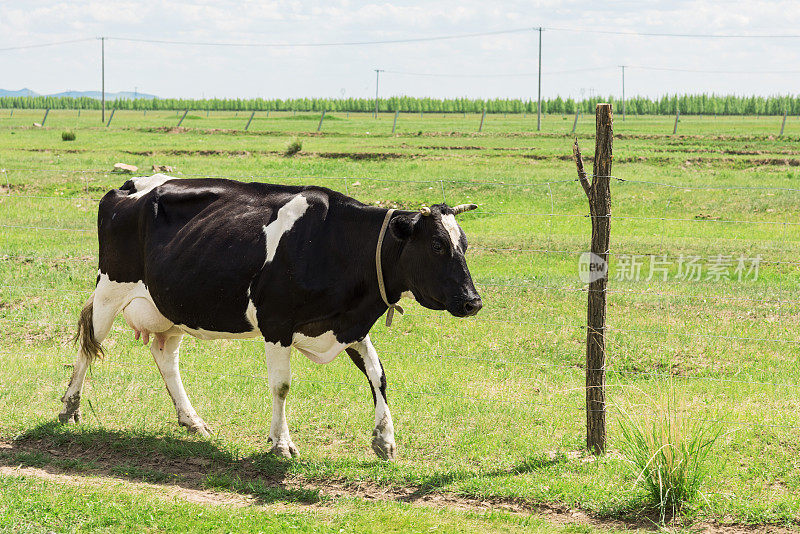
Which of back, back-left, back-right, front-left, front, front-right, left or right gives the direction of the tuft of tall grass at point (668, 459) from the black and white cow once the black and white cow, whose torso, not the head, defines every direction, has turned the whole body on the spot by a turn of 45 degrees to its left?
front-right

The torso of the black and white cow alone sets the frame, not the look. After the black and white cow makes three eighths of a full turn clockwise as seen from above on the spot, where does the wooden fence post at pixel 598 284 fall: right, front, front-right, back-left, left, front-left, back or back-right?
back
